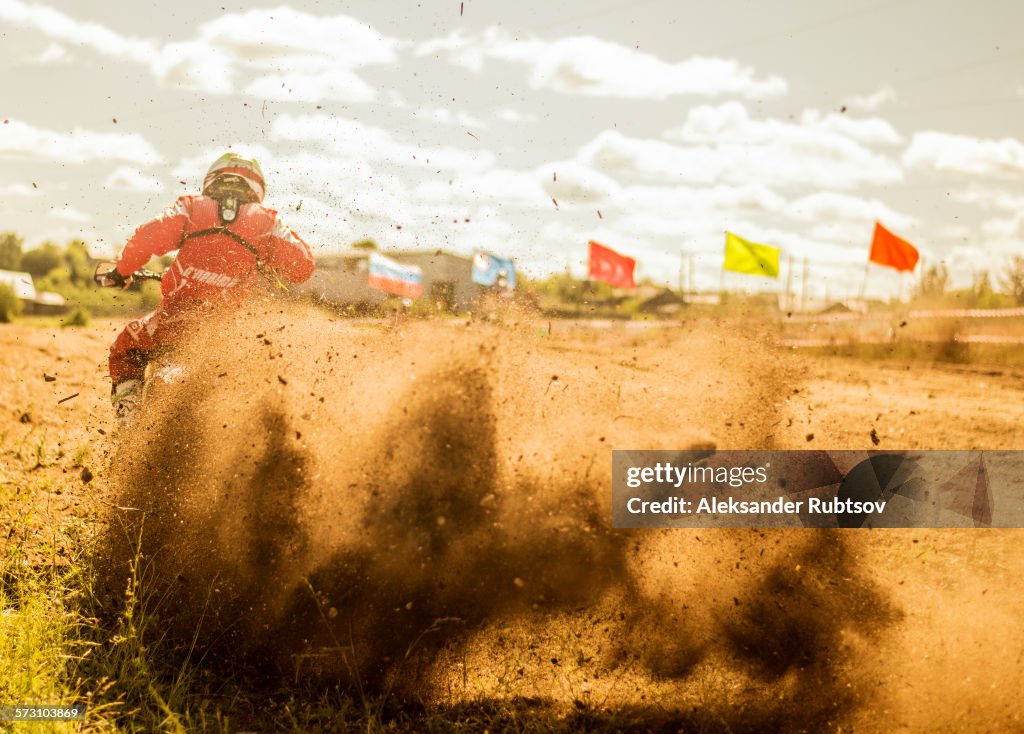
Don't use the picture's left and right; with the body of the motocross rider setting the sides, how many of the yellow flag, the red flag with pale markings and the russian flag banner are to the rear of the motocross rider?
0

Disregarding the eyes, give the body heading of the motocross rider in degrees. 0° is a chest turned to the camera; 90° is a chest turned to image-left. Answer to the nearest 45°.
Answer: approximately 180°

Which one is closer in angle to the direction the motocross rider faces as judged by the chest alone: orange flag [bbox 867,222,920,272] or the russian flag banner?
the russian flag banner

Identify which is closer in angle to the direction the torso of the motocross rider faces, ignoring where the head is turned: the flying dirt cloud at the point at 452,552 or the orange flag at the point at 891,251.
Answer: the orange flag

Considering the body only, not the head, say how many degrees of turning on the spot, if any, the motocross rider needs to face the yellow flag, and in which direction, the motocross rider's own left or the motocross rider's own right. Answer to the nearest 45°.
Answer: approximately 45° to the motocross rider's own right

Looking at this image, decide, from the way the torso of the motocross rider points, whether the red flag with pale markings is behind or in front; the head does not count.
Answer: in front

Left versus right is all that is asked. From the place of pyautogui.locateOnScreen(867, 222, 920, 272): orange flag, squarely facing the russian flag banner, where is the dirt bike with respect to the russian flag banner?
left

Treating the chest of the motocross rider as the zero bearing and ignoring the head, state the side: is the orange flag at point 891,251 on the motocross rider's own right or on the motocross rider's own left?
on the motocross rider's own right

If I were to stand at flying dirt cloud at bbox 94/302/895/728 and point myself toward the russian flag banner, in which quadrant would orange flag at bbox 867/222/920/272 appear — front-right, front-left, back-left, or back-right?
front-right

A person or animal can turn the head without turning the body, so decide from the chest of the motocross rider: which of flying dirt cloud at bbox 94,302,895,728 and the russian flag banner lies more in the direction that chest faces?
the russian flag banner

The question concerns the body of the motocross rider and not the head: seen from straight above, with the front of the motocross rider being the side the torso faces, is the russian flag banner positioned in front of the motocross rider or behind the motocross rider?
in front

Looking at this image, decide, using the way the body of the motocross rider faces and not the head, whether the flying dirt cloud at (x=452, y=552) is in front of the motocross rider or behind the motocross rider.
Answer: behind
